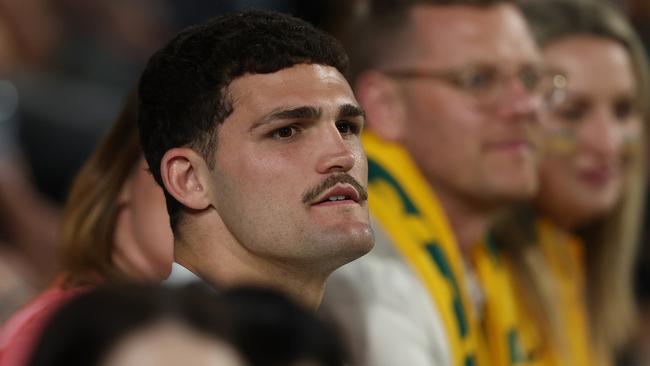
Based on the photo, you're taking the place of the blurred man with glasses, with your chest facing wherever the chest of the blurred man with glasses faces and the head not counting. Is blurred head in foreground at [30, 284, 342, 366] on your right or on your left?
on your right

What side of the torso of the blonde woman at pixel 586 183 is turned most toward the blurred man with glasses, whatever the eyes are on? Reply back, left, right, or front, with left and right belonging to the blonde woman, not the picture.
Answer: right

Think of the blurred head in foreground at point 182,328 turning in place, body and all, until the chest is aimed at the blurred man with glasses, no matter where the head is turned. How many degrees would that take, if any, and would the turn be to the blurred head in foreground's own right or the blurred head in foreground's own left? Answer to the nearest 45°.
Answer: approximately 135° to the blurred head in foreground's own left

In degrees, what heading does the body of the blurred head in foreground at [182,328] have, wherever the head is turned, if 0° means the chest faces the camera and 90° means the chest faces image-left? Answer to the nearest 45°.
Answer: approximately 0°

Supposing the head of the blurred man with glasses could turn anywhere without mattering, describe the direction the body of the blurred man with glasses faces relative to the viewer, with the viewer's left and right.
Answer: facing the viewer and to the right of the viewer
